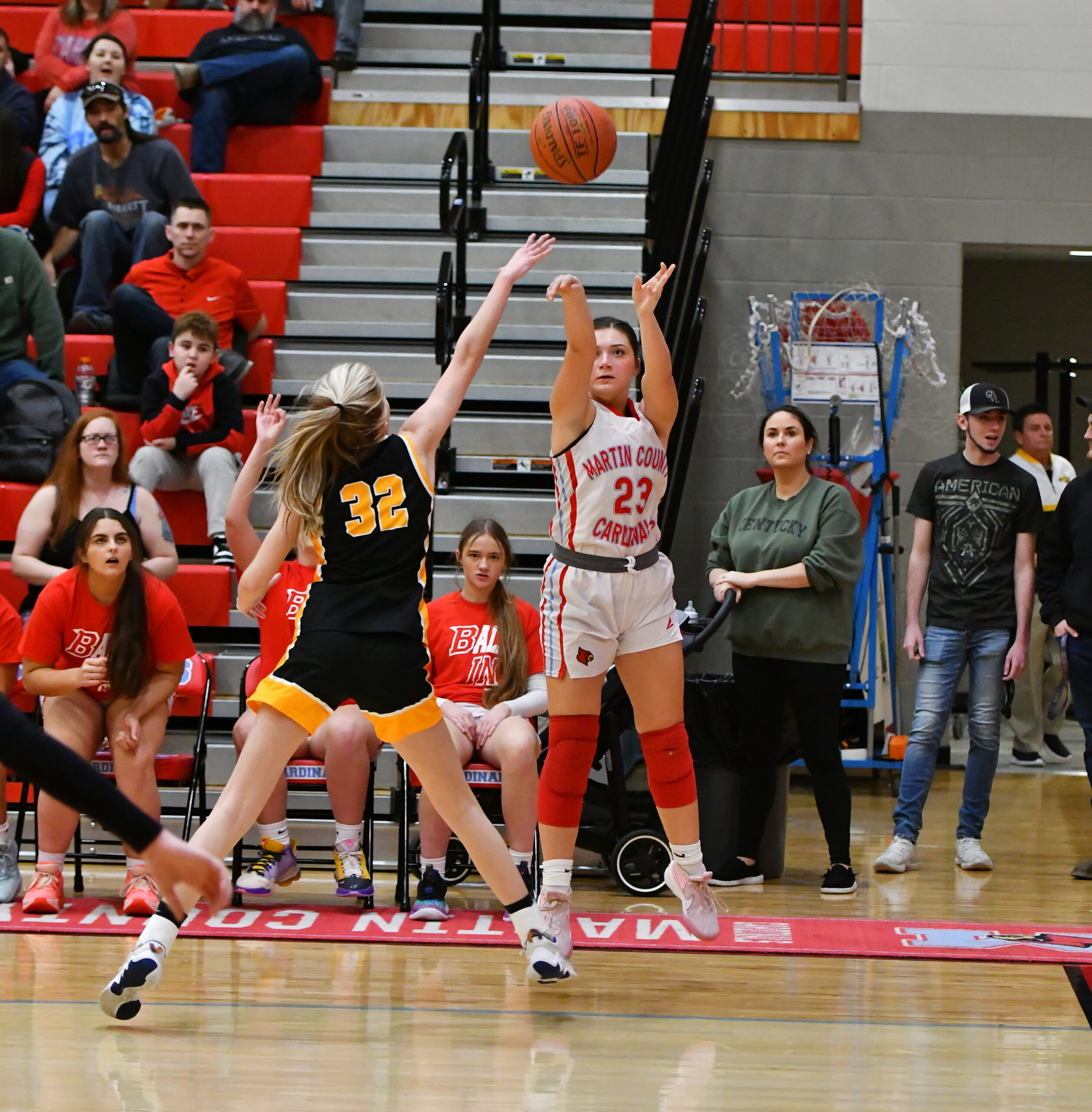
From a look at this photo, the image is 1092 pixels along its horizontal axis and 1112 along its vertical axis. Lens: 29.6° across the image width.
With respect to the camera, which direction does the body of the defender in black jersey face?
away from the camera

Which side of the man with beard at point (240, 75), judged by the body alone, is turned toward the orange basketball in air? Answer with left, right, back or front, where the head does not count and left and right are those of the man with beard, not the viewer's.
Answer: front

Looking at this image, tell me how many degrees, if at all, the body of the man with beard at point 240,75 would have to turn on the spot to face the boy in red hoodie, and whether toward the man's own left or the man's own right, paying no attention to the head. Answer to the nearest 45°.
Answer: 0° — they already face them

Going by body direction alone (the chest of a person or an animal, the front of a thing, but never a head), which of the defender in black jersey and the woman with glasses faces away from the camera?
the defender in black jersey

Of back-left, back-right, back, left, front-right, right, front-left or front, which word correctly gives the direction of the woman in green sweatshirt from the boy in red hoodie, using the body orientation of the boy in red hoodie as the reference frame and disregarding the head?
front-left

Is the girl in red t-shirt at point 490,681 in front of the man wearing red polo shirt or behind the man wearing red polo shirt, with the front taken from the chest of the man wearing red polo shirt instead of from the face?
in front

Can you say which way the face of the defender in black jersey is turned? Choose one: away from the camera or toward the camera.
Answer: away from the camera

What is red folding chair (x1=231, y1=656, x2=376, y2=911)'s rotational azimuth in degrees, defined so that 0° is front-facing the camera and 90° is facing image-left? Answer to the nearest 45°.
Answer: approximately 0°

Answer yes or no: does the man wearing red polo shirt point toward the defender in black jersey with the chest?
yes
